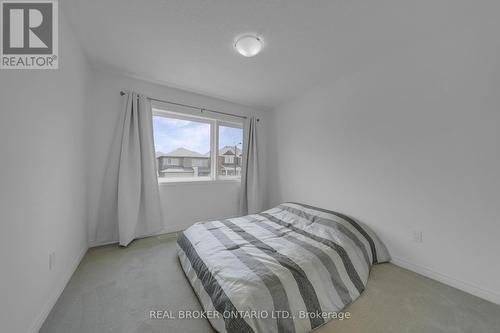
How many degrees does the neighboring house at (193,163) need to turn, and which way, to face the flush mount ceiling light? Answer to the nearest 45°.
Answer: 0° — it already faces it

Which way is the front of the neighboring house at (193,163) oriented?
toward the camera

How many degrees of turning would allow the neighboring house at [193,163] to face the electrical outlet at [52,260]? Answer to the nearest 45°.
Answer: approximately 45° to its right

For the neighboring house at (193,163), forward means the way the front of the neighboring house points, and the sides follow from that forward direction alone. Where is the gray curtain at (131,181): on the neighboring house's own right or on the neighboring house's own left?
on the neighboring house's own right

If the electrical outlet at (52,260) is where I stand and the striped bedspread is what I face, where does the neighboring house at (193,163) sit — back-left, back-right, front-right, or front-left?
front-left
